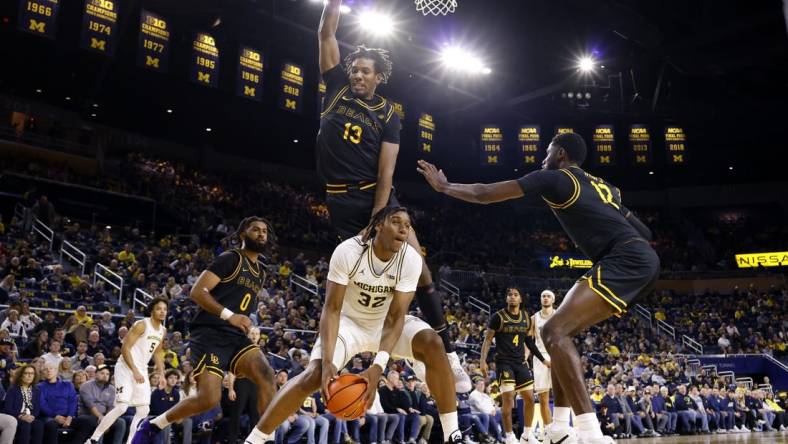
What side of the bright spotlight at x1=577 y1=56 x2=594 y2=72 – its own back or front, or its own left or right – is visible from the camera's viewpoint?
front

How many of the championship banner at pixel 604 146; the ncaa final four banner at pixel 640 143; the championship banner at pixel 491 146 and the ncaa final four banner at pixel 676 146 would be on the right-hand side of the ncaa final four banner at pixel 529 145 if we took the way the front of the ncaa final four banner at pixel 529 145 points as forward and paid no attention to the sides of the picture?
1

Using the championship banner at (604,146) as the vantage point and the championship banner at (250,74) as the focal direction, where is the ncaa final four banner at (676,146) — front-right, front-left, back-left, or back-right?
back-left

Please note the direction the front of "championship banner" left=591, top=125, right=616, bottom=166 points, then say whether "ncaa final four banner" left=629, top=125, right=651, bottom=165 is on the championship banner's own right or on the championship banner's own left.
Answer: on the championship banner's own left

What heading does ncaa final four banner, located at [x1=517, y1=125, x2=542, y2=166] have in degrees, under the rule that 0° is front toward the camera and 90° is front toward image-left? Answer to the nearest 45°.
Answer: approximately 0°

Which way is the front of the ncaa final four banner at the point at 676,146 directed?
toward the camera

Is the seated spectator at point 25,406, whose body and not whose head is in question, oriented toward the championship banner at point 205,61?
no

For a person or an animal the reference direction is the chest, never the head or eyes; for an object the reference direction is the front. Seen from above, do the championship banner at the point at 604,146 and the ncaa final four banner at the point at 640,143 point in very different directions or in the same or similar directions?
same or similar directions

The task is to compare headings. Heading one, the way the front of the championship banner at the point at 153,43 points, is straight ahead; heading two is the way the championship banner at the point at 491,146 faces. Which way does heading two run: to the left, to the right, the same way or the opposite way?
to the right

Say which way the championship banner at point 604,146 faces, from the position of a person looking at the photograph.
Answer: facing the viewer

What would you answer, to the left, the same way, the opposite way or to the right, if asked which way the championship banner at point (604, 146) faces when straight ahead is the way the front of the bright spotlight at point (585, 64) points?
the same way

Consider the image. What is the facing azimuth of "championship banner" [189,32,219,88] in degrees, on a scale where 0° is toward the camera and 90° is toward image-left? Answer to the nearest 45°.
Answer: approximately 315°

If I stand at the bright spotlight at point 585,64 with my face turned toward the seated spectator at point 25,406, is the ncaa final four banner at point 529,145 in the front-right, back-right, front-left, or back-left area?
back-right

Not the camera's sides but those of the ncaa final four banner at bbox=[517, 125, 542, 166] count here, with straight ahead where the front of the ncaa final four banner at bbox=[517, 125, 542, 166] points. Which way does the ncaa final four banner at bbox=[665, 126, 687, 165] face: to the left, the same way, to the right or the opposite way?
the same way

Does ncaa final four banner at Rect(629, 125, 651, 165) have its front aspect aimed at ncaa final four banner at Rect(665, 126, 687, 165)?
no

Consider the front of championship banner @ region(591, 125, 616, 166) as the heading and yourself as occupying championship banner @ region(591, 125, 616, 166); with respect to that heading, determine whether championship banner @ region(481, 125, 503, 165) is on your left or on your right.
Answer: on your right

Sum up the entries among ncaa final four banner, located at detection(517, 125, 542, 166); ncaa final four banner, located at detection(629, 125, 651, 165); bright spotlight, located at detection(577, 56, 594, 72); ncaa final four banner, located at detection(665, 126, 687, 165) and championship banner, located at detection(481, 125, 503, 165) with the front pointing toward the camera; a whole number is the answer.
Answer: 5

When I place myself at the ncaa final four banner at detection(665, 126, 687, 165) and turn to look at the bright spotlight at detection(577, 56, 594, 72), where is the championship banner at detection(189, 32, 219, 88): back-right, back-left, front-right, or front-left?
front-right

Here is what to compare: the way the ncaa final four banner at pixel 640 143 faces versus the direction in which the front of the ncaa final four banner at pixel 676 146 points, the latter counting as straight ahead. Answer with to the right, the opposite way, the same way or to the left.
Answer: the same way

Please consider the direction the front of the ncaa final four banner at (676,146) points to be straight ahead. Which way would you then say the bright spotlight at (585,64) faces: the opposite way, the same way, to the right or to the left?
the same way

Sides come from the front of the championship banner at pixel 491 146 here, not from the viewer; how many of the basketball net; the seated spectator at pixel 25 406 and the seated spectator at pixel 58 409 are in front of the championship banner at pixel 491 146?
3
